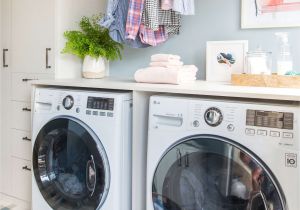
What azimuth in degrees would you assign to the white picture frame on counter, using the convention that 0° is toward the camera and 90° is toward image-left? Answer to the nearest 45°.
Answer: approximately 0°

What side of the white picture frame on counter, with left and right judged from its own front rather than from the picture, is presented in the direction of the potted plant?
right

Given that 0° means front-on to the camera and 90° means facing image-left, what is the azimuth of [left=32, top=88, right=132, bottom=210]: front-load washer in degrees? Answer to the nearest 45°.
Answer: approximately 45°
